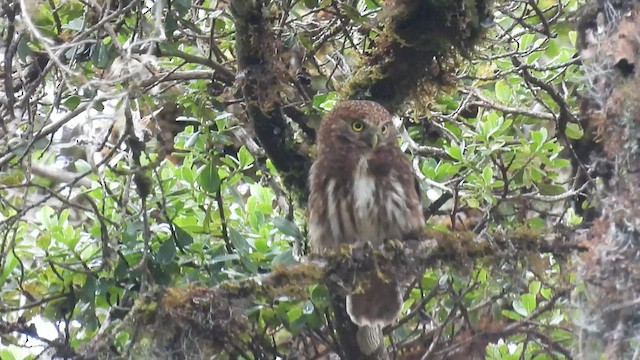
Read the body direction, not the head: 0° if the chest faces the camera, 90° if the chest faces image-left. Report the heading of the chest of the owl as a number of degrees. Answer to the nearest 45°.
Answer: approximately 0°
